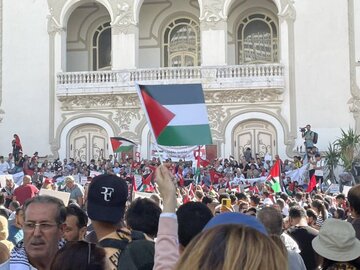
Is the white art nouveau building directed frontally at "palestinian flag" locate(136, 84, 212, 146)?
yes

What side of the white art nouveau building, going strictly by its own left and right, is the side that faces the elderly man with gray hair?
front

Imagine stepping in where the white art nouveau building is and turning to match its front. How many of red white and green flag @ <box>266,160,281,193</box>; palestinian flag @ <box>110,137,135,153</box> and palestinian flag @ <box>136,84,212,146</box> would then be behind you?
0

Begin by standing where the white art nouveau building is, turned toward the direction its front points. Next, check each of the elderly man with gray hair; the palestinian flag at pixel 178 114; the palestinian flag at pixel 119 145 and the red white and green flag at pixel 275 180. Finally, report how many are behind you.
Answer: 0

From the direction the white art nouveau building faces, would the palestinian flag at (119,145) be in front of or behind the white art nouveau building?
in front

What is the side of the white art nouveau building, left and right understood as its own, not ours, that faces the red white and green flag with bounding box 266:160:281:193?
front

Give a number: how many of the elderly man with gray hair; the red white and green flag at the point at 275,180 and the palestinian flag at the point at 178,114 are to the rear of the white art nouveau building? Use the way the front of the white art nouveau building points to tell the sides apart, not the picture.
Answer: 0

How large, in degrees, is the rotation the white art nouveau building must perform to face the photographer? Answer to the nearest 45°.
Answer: approximately 45° to its left

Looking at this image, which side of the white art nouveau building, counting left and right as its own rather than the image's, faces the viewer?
front

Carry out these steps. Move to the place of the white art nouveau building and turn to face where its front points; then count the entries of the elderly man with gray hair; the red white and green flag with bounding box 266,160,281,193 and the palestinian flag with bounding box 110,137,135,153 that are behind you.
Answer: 0

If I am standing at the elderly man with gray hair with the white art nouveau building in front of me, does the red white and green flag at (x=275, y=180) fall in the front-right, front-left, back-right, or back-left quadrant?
front-right

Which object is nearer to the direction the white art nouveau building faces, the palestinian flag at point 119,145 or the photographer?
the palestinian flag

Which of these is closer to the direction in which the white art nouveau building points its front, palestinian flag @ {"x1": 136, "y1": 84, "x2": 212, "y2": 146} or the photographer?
the palestinian flag
